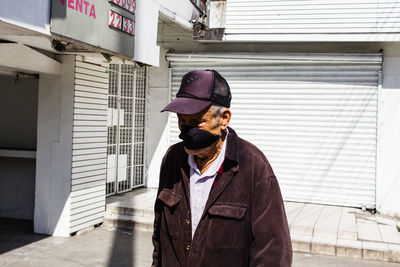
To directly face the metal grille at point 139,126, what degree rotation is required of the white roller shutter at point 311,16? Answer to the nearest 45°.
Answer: approximately 90° to its right

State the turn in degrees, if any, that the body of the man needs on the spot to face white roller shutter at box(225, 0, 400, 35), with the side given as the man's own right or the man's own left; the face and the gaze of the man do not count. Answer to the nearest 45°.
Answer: approximately 135° to the man's own right

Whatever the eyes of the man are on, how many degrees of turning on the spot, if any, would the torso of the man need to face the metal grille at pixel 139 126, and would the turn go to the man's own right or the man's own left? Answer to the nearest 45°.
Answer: approximately 135° to the man's own right

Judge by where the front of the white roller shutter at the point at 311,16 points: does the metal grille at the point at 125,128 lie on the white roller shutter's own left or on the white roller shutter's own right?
on the white roller shutter's own right

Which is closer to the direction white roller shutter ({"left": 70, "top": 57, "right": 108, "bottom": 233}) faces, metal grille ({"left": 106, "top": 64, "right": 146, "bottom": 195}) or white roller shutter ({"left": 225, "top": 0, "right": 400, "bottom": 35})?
the white roller shutter

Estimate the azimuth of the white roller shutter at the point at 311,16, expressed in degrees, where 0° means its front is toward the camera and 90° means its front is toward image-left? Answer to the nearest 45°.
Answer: approximately 0°

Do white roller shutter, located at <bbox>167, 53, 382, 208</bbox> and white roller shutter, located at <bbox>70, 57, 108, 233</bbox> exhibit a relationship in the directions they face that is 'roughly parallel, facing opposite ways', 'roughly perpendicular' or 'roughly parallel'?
roughly perpendicular

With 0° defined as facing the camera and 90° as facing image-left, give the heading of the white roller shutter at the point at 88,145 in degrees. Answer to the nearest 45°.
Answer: approximately 315°

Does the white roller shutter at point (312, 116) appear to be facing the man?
yes
